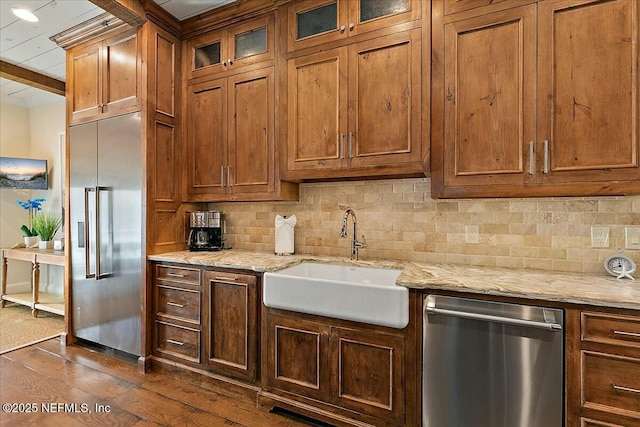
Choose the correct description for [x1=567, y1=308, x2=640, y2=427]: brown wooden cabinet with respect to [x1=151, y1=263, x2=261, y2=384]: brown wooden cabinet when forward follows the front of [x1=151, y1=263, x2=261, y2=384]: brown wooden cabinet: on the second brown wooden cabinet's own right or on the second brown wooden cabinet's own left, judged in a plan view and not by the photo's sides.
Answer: on the second brown wooden cabinet's own left

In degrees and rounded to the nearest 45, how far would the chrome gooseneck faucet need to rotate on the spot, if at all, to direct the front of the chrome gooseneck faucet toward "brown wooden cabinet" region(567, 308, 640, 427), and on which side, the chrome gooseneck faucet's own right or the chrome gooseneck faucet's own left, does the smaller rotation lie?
approximately 90° to the chrome gooseneck faucet's own left

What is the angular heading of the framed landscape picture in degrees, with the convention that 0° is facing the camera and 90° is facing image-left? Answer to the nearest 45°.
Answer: approximately 0°

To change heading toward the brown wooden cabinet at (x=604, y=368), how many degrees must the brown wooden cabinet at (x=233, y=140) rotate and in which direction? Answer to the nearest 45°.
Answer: approximately 90° to its left

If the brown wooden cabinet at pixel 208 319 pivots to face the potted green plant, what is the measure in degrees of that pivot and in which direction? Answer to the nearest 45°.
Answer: approximately 90° to its right

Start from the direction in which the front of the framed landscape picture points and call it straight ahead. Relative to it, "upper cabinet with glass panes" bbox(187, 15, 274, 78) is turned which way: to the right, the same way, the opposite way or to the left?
to the right

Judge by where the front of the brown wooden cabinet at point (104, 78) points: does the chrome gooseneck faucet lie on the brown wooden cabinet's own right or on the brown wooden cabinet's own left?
on the brown wooden cabinet's own left

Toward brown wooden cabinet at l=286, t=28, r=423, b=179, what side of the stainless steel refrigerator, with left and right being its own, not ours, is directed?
left

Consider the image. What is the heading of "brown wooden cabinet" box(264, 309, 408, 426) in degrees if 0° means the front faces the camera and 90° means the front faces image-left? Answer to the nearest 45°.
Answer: approximately 45°

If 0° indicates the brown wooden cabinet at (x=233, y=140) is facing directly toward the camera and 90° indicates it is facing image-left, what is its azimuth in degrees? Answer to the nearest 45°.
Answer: approximately 45°

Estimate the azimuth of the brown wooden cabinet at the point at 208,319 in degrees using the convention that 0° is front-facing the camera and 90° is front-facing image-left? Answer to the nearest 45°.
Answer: approximately 45°

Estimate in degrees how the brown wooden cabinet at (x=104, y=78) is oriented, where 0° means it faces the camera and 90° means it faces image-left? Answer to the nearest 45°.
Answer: approximately 45°
